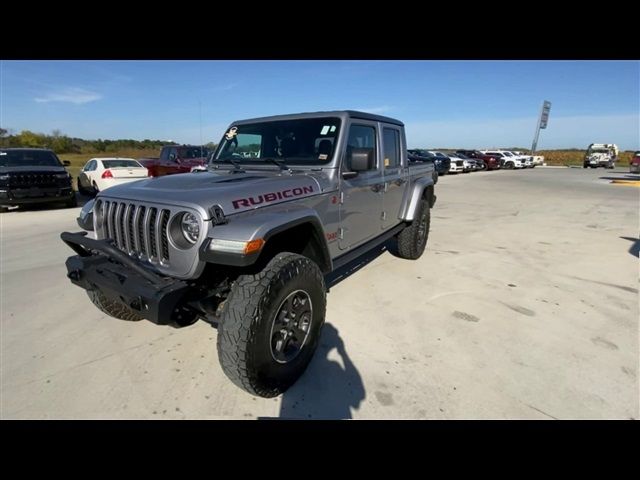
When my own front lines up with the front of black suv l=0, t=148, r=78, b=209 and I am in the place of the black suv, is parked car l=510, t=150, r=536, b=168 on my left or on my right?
on my left

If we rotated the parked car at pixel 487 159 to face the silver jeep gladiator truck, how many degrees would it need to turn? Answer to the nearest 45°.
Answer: approximately 45° to its right

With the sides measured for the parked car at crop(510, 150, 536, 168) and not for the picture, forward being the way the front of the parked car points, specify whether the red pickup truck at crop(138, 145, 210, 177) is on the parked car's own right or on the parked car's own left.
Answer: on the parked car's own right

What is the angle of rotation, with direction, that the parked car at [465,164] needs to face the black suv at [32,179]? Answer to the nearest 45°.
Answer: approximately 90° to its right

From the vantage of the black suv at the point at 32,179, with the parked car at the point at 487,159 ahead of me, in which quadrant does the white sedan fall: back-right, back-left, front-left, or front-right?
front-left

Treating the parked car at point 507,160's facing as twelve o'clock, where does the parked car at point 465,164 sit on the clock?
the parked car at point 465,164 is roughly at 2 o'clock from the parked car at point 507,160.

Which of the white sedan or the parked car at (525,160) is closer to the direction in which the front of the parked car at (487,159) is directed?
the white sedan

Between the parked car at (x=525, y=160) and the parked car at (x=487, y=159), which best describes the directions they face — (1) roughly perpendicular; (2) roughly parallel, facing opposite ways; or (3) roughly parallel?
roughly parallel

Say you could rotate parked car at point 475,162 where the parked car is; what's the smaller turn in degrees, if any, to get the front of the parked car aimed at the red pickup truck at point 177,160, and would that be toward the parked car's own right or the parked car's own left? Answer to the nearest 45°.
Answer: approximately 90° to the parked car's own right

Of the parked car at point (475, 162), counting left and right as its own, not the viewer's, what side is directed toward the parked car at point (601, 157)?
left

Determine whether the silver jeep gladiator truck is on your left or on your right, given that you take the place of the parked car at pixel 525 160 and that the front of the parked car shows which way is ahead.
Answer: on your right

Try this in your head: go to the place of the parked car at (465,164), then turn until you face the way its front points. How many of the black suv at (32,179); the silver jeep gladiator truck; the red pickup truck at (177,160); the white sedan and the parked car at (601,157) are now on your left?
1

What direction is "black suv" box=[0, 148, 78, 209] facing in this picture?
toward the camera

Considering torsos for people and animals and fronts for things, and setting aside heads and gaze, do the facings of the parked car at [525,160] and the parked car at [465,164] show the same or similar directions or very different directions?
same or similar directions

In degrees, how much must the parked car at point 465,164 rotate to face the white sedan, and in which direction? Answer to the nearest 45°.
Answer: approximately 90° to its right
